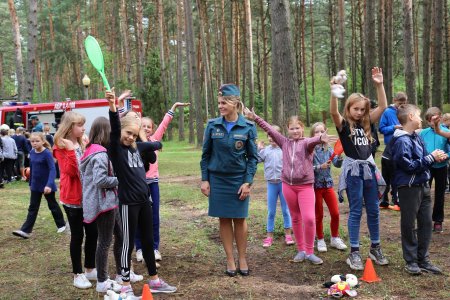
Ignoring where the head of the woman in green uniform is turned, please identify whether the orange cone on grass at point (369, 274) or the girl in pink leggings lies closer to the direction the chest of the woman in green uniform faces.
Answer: the orange cone on grass

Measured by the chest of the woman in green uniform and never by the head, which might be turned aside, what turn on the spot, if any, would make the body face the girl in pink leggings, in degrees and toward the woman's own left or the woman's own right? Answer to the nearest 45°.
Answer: approximately 135° to the woman's own left

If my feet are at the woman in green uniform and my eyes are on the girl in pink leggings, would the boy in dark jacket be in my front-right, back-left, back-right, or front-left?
front-right

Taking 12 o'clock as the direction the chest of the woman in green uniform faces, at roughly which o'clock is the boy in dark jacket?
The boy in dark jacket is roughly at 9 o'clock from the woman in green uniform.

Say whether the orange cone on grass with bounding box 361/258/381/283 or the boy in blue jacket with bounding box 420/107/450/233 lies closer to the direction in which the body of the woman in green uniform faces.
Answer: the orange cone on grass

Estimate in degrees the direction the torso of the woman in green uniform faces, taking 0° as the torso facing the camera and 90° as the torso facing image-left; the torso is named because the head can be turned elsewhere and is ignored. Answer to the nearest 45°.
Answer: approximately 0°

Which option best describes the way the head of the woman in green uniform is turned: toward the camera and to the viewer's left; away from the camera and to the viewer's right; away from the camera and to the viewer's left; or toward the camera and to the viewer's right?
toward the camera and to the viewer's left

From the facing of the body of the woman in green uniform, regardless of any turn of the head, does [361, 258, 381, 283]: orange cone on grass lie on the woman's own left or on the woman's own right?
on the woman's own left

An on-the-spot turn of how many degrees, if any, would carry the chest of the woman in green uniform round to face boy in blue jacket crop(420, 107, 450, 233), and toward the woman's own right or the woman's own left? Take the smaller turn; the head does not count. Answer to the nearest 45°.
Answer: approximately 135° to the woman's own left
